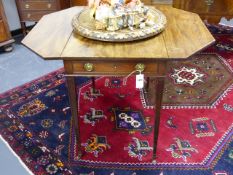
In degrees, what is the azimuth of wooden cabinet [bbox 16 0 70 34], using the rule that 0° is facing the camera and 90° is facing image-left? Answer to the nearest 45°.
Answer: approximately 0°

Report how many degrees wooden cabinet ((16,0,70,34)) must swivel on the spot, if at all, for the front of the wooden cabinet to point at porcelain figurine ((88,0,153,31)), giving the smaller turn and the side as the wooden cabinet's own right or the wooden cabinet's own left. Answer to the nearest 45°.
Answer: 0° — it already faces it

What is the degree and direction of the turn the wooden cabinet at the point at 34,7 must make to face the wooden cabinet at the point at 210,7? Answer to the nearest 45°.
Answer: approximately 45° to its left

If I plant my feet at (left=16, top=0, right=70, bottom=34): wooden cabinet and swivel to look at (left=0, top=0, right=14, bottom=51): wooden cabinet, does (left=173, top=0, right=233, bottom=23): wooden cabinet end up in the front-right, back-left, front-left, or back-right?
back-left
